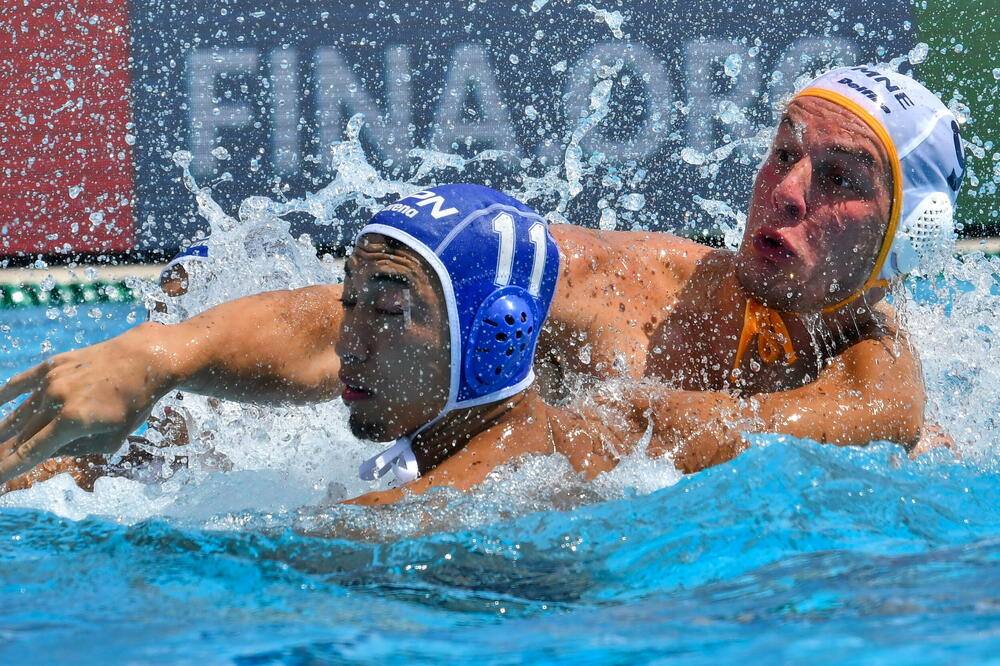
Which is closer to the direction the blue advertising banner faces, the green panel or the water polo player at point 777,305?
the water polo player

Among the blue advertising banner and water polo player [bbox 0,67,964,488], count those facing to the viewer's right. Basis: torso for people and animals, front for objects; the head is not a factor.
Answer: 0

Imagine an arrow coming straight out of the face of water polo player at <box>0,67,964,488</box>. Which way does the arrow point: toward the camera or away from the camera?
toward the camera

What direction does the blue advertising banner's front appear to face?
toward the camera

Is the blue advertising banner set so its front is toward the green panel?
no

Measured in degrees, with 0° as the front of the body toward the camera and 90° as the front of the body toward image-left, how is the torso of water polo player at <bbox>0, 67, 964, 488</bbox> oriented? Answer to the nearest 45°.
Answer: approximately 45°

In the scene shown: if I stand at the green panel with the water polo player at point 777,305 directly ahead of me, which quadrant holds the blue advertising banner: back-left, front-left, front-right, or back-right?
front-right

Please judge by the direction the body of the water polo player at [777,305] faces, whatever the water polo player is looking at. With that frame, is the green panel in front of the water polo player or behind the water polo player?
behind

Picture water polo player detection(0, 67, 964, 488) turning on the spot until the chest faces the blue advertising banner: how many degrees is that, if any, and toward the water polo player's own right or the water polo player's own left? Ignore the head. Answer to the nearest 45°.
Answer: approximately 135° to the water polo player's own right
